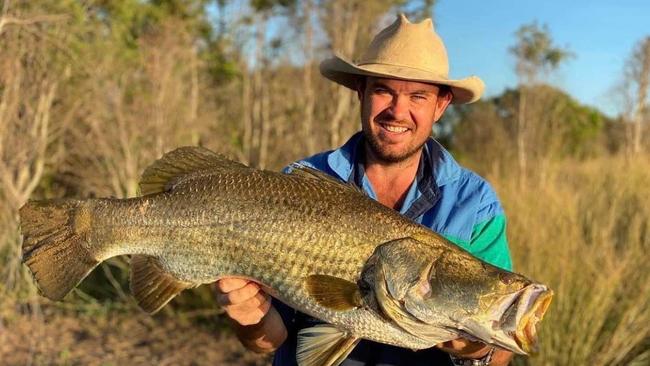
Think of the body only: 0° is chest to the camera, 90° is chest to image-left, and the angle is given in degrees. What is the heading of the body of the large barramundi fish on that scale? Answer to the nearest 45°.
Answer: approximately 270°

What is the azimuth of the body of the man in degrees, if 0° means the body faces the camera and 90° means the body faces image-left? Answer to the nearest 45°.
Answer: approximately 0°
